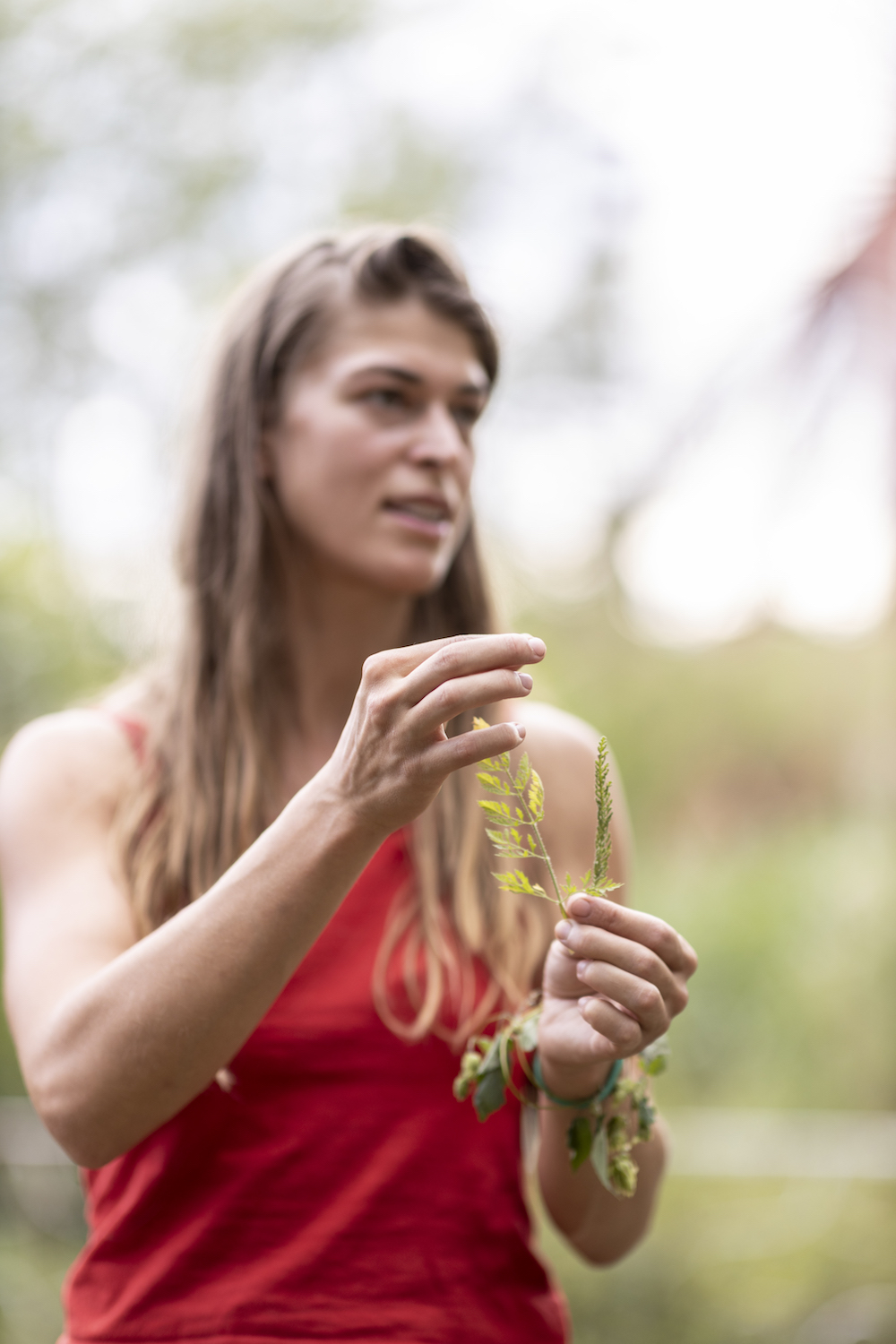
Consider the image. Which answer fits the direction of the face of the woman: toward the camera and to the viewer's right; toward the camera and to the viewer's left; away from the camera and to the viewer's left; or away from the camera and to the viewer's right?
toward the camera and to the viewer's right

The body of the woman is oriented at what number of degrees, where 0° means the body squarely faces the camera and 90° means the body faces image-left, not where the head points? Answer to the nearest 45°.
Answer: approximately 315°
